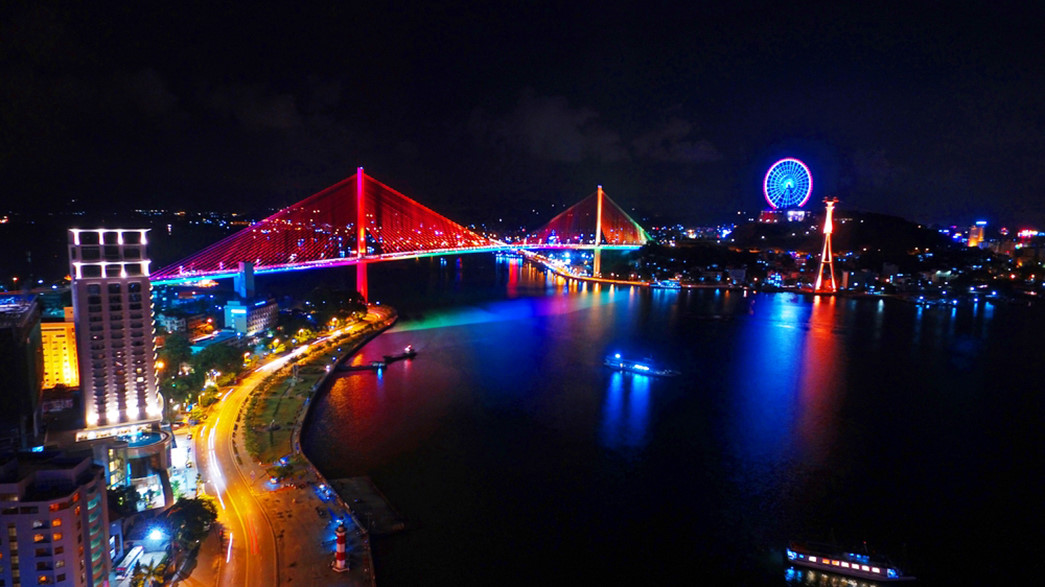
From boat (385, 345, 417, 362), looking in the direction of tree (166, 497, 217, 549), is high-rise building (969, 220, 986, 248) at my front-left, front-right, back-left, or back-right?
back-left
